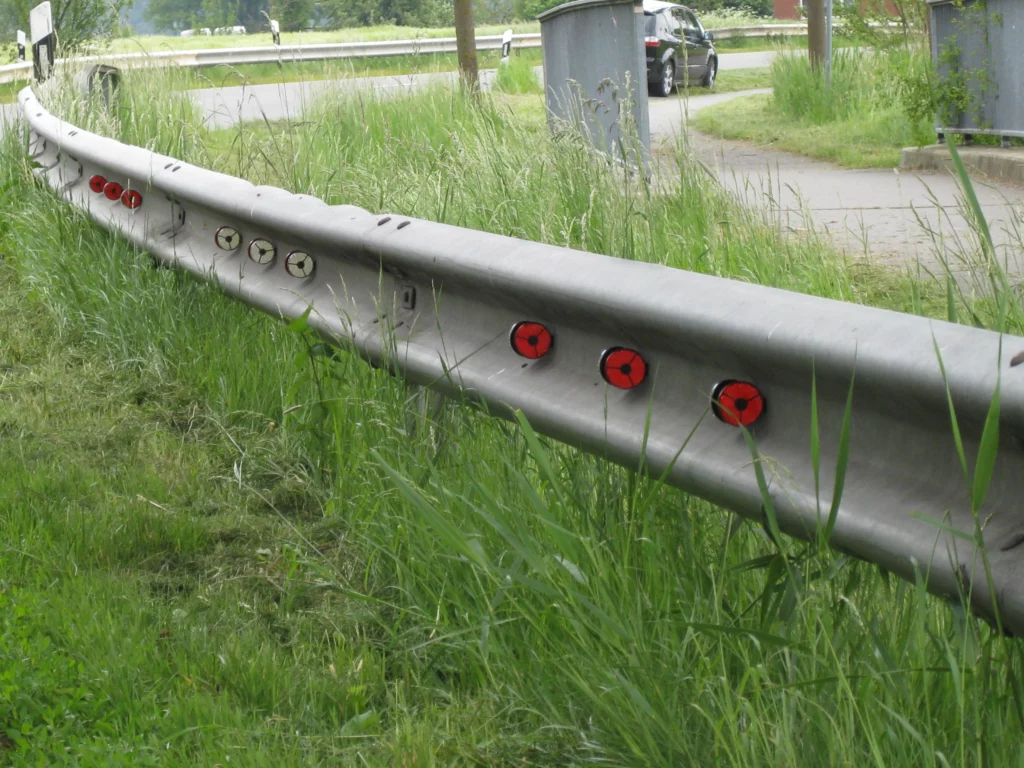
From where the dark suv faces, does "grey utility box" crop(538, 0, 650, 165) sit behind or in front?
behind

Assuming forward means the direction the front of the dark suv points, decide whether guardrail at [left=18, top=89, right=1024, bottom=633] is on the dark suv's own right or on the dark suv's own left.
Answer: on the dark suv's own right

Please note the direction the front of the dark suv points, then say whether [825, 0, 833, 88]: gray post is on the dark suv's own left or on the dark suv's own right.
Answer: on the dark suv's own right

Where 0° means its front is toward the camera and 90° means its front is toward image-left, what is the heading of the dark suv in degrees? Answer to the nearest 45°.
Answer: approximately 225°

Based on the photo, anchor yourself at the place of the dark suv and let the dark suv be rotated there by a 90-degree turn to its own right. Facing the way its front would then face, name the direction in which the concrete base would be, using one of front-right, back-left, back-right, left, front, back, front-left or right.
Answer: front-right

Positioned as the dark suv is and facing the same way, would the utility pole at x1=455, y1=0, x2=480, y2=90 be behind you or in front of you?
behind

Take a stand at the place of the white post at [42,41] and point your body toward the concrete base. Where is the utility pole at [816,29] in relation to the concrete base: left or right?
left
